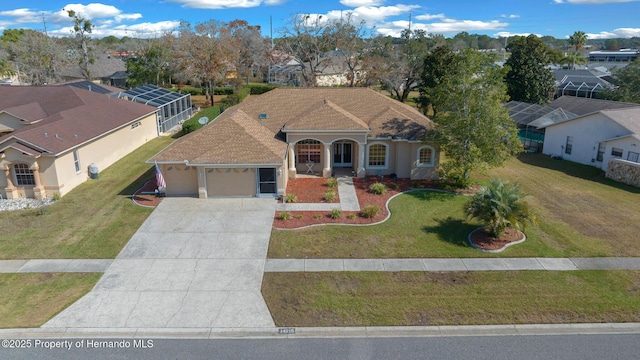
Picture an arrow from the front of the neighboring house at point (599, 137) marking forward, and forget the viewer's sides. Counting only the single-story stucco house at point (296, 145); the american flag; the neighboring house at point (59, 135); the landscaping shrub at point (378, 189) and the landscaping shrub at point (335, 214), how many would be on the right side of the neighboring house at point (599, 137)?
5

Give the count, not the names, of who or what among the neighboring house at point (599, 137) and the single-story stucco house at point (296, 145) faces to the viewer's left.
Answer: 0

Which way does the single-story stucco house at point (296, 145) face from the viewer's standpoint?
toward the camera

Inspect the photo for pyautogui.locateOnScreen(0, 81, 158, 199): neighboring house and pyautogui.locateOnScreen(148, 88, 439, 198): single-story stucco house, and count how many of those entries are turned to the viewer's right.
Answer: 0

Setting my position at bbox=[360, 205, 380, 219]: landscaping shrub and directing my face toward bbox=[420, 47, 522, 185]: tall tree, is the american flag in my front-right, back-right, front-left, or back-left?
back-left

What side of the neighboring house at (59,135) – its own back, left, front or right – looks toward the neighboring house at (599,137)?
left

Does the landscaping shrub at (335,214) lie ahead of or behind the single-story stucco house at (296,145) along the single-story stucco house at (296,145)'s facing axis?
ahead

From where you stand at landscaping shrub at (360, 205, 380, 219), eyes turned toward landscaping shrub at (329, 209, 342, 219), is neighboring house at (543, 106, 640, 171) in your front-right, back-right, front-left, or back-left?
back-right

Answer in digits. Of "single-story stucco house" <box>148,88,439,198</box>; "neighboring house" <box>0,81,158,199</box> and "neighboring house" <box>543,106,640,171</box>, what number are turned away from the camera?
0

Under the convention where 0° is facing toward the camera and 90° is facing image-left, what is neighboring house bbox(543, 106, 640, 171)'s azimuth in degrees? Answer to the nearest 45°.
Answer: approximately 315°

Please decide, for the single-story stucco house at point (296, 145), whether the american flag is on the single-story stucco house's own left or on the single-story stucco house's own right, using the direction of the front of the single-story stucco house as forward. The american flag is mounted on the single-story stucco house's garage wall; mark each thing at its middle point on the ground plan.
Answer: on the single-story stucco house's own right

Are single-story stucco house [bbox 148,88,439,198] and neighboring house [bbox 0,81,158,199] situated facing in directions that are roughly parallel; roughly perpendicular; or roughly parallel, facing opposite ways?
roughly parallel

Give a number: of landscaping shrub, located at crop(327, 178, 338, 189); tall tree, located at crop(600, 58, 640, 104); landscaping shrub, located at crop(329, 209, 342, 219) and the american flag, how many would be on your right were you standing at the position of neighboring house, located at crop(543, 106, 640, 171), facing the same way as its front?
3

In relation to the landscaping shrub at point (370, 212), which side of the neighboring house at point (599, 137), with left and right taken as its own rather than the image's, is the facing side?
right

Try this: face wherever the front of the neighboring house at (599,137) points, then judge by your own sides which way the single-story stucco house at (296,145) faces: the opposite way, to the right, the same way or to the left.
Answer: the same way

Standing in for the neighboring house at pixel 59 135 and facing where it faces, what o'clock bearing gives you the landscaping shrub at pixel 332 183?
The landscaping shrub is roughly at 9 o'clock from the neighboring house.

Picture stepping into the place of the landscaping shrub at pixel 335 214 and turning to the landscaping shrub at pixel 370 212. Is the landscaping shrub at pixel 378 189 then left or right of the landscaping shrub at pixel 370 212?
left

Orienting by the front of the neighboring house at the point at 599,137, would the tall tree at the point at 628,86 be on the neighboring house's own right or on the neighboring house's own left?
on the neighboring house's own left
